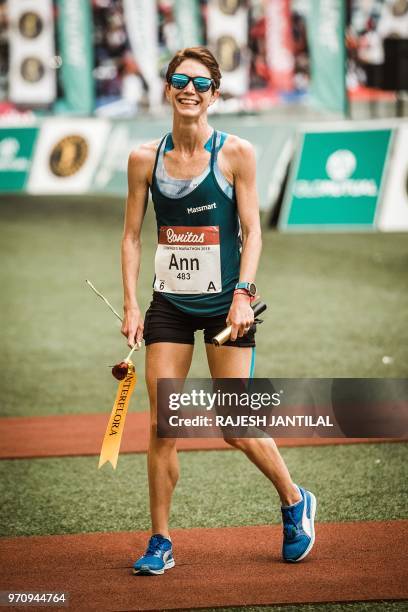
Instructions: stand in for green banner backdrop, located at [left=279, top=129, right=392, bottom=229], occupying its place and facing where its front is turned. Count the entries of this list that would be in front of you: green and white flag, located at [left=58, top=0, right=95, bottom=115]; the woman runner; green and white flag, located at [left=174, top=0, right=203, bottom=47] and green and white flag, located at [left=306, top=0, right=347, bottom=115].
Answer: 1

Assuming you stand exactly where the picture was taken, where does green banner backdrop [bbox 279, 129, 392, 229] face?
facing the viewer

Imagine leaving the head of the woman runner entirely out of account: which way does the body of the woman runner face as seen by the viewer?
toward the camera

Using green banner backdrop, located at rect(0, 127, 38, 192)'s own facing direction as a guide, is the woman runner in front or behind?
in front

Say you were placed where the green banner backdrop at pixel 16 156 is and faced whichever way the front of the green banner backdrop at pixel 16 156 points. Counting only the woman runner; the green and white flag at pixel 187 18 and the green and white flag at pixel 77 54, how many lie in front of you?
1

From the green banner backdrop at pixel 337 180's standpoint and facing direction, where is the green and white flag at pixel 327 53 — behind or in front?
behind

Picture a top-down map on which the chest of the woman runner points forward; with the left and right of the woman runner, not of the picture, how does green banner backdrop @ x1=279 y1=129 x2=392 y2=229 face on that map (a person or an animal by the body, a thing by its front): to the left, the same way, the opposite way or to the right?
the same way

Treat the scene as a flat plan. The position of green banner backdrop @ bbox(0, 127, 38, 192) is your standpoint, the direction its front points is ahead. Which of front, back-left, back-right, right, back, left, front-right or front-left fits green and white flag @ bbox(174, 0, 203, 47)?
back-left

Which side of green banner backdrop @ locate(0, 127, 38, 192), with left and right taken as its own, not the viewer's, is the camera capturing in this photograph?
front

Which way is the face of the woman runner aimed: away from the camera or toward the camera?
toward the camera

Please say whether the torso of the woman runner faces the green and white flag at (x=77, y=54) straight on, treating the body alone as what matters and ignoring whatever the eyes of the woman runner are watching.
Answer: no

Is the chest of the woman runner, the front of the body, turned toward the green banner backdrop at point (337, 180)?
no

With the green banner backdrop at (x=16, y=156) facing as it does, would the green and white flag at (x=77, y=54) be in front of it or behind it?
behind

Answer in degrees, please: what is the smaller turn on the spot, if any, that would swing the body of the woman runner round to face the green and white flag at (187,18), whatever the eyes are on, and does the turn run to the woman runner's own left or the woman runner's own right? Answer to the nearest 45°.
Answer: approximately 180°

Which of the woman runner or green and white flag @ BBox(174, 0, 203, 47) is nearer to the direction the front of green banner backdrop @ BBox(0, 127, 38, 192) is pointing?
the woman runner

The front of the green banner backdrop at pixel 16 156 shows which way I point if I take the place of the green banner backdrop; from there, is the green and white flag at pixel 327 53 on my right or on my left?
on my left

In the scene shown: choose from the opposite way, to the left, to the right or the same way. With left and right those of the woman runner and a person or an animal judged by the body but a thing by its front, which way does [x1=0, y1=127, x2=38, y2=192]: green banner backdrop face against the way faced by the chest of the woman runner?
the same way

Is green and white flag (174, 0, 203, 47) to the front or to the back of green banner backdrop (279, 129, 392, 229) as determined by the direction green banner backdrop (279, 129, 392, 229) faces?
to the back

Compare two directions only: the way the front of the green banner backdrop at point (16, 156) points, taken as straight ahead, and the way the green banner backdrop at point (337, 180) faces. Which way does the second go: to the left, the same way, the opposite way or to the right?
the same way
